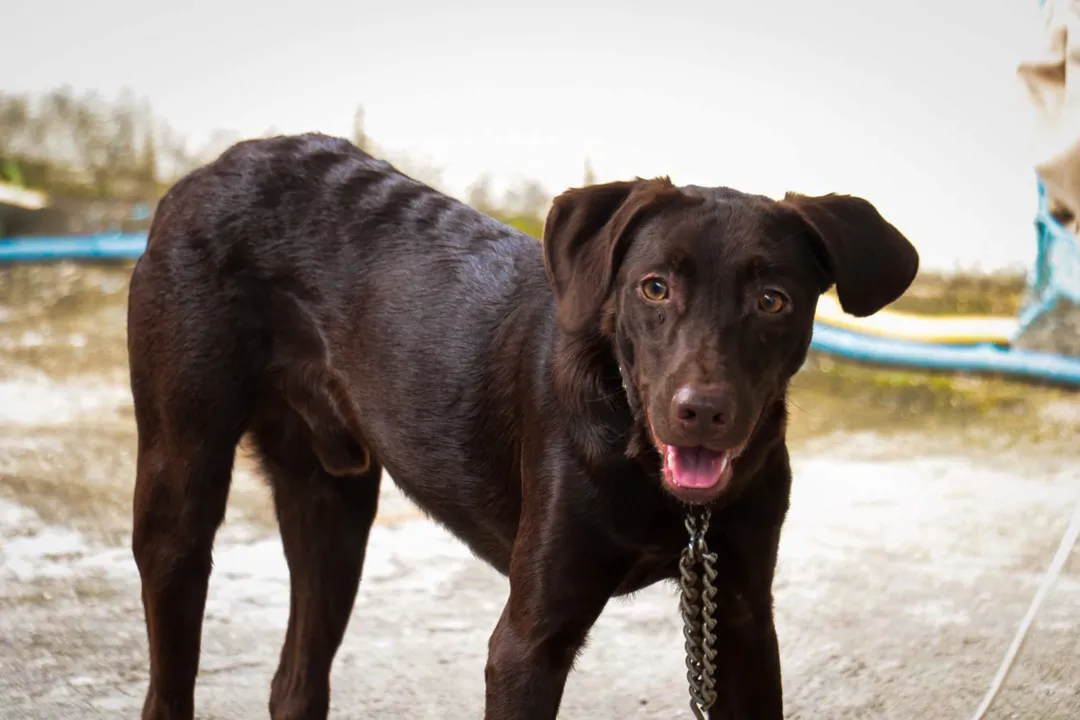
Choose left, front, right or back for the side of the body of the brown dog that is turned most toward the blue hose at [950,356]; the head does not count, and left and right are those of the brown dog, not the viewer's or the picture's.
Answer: left

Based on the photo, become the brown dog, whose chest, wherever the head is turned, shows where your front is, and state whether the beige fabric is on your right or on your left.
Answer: on your left

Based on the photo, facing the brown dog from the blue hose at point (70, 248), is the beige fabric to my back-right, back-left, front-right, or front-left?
front-left

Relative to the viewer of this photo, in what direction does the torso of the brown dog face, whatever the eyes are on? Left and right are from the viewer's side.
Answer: facing the viewer and to the right of the viewer

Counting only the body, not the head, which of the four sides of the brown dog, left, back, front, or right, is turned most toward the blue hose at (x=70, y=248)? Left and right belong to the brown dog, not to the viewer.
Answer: back

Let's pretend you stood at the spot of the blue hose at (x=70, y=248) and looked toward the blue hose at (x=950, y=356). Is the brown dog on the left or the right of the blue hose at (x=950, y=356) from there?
right
